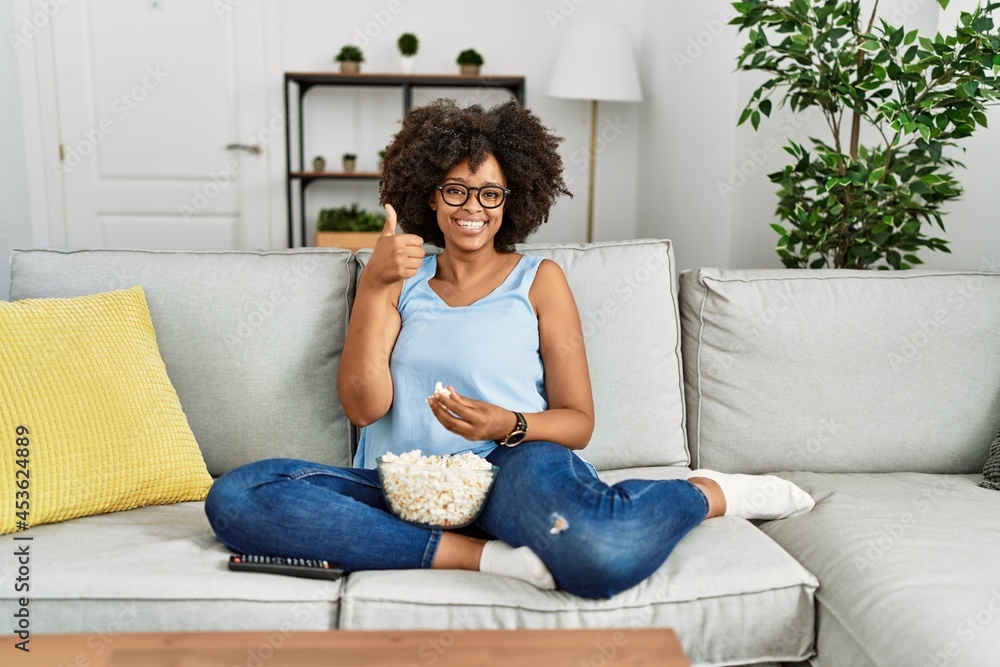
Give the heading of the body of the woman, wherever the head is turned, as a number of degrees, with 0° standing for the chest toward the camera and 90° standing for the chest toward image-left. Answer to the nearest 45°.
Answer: approximately 0°

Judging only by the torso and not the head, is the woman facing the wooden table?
yes

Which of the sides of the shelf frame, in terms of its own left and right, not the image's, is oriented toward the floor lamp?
left

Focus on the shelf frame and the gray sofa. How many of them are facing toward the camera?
2

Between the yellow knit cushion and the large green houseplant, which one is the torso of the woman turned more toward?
the yellow knit cushion

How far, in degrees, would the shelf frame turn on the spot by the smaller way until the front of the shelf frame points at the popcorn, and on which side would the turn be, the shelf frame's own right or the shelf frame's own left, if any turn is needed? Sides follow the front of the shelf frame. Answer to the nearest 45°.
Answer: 0° — it already faces it

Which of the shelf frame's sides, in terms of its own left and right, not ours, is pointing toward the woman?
front

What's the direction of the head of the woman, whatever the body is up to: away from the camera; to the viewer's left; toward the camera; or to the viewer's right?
toward the camera

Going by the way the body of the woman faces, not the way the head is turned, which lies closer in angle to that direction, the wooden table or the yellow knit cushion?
the wooden table

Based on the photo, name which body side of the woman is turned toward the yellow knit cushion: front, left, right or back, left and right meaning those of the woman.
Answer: right

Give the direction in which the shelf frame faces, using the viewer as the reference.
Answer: facing the viewer

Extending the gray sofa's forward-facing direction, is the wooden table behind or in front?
in front

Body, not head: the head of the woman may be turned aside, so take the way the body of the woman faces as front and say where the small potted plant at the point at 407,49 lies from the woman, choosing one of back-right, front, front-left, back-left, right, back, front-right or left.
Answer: back

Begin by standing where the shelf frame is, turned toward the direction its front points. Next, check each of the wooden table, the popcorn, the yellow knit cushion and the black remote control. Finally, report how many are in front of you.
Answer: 4
